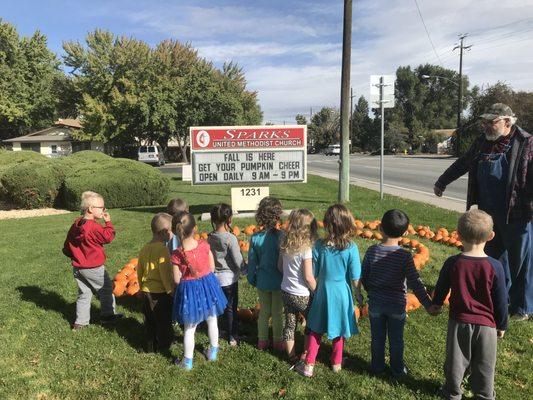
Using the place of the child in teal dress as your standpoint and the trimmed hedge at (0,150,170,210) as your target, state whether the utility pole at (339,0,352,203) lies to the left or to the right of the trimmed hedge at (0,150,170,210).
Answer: right

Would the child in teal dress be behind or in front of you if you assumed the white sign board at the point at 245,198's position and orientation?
in front

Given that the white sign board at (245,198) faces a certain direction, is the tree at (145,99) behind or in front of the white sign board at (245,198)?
behind

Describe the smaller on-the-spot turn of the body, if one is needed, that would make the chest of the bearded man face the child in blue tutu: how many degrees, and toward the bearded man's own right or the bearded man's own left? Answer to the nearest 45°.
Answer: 0° — they already face them

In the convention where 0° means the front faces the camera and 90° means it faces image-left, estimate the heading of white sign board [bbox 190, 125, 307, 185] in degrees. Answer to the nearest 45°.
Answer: approximately 0°

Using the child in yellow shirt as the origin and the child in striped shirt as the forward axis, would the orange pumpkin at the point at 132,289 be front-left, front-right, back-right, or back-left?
back-left

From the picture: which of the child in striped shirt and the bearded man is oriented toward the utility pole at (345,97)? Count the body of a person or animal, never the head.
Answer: the child in striped shirt

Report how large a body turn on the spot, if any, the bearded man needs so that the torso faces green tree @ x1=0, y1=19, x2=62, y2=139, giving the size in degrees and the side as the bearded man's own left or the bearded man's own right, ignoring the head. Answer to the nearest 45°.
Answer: approximately 90° to the bearded man's own right

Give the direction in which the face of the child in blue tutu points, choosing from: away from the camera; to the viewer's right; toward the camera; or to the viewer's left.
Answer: away from the camera

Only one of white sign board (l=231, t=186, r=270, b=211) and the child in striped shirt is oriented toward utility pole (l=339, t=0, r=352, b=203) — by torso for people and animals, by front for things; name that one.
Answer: the child in striped shirt

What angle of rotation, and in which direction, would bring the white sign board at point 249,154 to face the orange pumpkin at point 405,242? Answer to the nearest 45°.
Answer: approximately 45° to its left

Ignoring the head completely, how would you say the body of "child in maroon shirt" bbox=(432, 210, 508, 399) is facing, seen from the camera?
away from the camera

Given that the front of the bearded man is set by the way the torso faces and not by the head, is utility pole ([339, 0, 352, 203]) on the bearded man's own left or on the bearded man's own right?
on the bearded man's own right

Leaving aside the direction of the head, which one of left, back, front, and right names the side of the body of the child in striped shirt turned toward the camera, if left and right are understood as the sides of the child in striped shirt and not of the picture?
back

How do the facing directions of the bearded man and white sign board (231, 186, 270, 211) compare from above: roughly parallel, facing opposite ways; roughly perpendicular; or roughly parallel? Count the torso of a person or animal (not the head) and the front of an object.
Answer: roughly perpendicular

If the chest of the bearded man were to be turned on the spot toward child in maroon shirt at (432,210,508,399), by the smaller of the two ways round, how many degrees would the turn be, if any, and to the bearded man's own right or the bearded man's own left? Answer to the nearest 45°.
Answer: approximately 45° to the bearded man's own left

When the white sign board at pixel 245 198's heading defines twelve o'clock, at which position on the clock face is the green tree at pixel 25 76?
The green tree is roughly at 5 o'clock from the white sign board.
